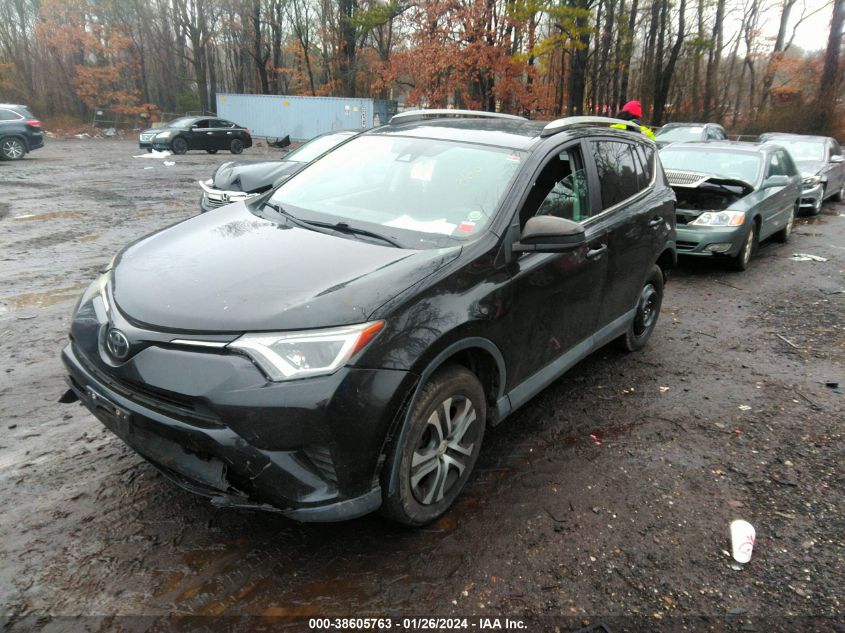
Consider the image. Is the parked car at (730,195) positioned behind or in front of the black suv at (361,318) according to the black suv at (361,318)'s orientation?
behind

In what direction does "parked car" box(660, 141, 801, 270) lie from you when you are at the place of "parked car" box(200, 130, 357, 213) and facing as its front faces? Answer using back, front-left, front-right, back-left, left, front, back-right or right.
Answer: back-left

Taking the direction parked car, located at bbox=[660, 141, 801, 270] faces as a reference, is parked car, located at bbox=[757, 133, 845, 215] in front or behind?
behind

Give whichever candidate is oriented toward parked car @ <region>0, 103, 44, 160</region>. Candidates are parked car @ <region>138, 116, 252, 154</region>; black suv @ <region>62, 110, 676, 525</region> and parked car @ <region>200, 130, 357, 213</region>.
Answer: parked car @ <region>138, 116, 252, 154</region>

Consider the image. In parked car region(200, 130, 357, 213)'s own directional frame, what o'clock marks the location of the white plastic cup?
The white plastic cup is roughly at 10 o'clock from the parked car.

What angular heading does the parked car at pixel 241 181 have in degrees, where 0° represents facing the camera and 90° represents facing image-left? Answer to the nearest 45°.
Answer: approximately 45°

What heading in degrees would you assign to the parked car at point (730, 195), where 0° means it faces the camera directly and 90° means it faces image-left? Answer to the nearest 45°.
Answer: approximately 45°

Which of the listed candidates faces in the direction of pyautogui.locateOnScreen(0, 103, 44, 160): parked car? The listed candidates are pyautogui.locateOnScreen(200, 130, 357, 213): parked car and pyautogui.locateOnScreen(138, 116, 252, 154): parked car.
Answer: pyautogui.locateOnScreen(138, 116, 252, 154): parked car
